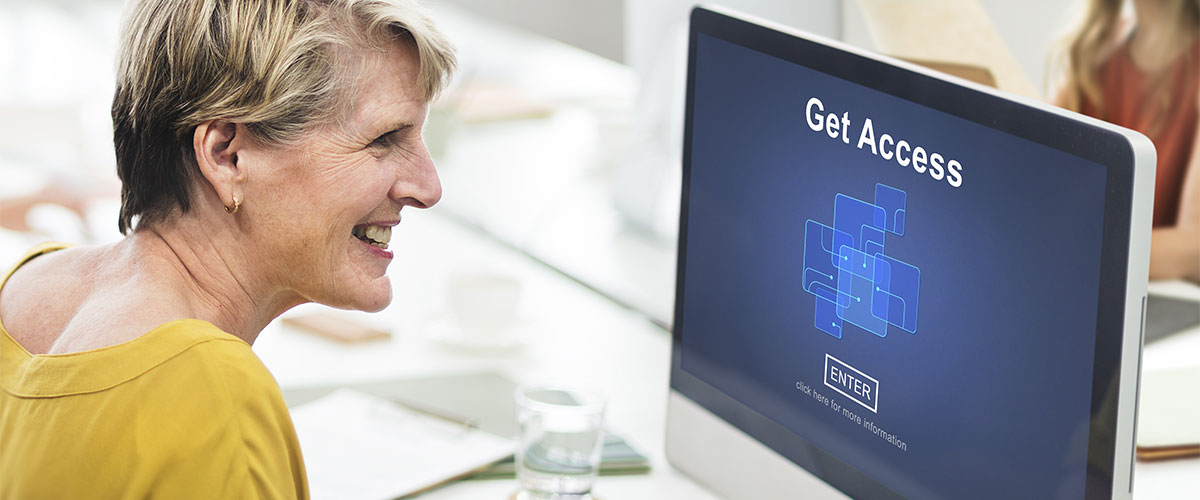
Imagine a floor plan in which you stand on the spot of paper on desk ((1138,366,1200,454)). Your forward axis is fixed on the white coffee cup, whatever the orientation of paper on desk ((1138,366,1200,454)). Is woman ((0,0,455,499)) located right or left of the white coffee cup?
left

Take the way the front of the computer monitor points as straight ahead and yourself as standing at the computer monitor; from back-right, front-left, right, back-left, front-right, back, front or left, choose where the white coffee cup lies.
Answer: right

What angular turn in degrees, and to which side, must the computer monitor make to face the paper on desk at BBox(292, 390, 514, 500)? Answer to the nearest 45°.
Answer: approximately 45° to its right

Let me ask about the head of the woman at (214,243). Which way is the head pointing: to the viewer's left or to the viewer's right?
to the viewer's right

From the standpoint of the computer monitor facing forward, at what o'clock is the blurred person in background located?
The blurred person in background is roughly at 5 o'clock from the computer monitor.

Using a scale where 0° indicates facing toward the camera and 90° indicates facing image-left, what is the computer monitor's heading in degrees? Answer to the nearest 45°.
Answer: approximately 45°

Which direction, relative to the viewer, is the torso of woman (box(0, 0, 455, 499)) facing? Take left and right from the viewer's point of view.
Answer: facing away from the viewer and to the right of the viewer
